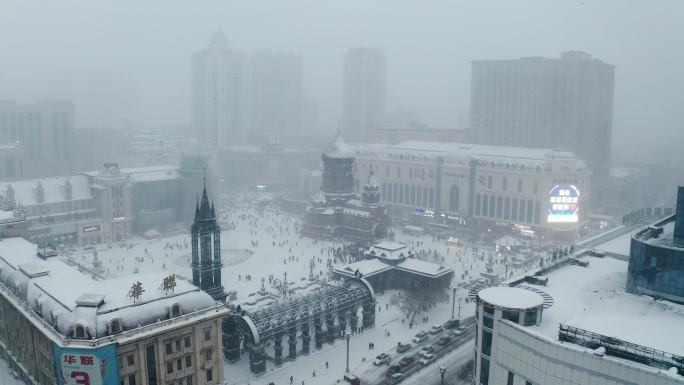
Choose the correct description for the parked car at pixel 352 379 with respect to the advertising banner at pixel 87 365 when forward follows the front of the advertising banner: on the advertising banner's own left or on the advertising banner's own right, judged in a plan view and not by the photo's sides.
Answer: on the advertising banner's own left

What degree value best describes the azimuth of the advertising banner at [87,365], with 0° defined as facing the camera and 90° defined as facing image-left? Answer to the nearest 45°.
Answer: approximately 0°

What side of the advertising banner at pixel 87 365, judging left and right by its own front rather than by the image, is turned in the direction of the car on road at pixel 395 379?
left
